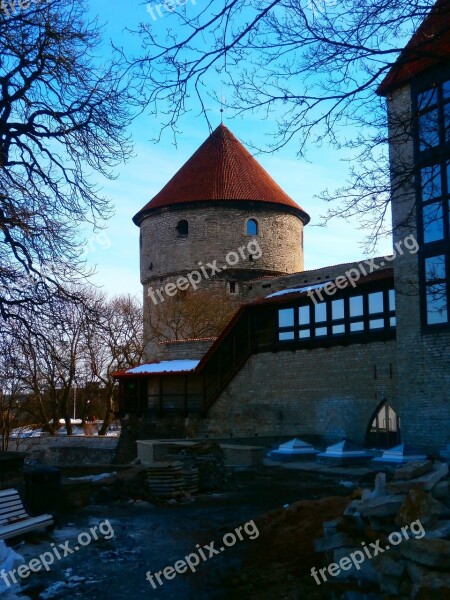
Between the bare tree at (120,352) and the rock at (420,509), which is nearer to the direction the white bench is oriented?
the rock

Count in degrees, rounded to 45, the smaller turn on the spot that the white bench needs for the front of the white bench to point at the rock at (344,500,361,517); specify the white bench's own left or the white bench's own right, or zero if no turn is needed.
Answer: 0° — it already faces it

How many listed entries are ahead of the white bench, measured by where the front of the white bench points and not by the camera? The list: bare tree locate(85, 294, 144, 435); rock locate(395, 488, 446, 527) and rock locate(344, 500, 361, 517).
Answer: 2

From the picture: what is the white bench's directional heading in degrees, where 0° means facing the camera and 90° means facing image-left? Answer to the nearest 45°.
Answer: approximately 315°

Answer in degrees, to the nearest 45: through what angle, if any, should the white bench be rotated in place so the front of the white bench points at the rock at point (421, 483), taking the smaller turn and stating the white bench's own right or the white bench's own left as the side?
0° — it already faces it

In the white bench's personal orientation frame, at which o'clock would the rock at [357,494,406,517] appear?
The rock is roughly at 12 o'clock from the white bench.

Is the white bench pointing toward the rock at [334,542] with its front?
yes
